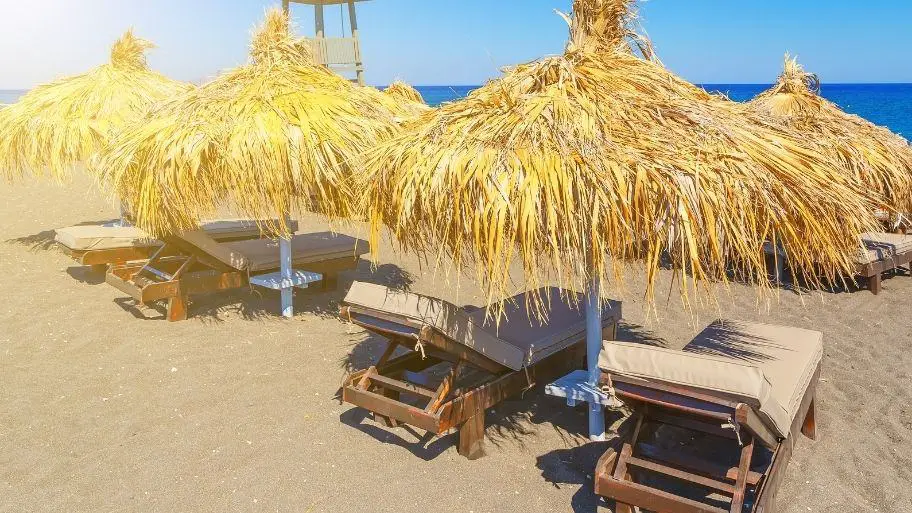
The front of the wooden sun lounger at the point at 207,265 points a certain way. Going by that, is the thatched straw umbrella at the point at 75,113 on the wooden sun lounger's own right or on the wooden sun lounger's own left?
on the wooden sun lounger's own left

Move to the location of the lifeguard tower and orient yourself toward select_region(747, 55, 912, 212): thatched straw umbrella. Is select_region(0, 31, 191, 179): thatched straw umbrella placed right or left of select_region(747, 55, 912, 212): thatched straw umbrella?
right

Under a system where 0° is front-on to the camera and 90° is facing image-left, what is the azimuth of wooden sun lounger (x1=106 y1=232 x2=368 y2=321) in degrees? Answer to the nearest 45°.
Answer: approximately 225°

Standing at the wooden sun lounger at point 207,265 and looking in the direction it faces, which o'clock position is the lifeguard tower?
The lifeguard tower is roughly at 11 o'clock from the wooden sun lounger.

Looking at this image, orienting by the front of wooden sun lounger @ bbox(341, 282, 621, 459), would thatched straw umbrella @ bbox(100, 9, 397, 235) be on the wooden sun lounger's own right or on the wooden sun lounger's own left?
on the wooden sun lounger's own left

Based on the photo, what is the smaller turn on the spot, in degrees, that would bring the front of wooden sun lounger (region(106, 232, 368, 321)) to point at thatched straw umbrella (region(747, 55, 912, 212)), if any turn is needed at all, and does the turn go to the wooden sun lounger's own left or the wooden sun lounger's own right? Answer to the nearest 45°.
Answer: approximately 45° to the wooden sun lounger's own right

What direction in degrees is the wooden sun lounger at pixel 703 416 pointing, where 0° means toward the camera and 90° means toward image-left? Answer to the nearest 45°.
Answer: approximately 225°

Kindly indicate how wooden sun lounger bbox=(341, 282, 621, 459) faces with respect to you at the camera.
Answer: facing away from the viewer and to the right of the viewer
